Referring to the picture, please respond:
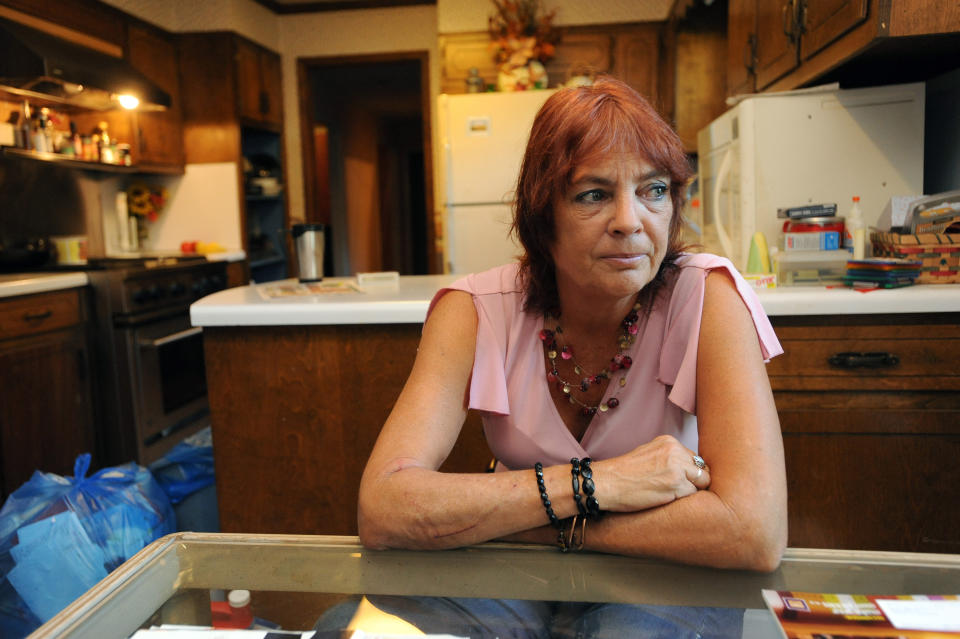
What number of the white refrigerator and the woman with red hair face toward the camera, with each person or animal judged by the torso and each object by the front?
2

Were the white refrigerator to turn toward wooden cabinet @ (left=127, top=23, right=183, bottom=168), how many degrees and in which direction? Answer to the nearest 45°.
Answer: approximately 90° to its right

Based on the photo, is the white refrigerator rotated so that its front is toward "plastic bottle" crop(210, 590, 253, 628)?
yes

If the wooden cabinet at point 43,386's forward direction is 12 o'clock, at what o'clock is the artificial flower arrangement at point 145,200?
The artificial flower arrangement is roughly at 8 o'clock from the wooden cabinet.

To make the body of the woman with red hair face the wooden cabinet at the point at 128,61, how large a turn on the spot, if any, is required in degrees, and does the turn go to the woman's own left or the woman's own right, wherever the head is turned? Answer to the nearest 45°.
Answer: approximately 135° to the woman's own right

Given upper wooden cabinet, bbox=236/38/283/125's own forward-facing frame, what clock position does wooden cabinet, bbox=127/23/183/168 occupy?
The wooden cabinet is roughly at 3 o'clock from the upper wooden cabinet.

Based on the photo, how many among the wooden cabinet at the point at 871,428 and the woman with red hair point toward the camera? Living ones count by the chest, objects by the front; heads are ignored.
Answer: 2

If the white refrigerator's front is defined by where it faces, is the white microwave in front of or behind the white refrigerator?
in front

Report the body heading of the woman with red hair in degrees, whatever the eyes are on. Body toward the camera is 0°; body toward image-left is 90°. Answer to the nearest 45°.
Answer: approximately 0°

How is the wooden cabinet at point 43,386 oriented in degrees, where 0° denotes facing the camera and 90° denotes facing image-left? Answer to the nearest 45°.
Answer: approximately 315°

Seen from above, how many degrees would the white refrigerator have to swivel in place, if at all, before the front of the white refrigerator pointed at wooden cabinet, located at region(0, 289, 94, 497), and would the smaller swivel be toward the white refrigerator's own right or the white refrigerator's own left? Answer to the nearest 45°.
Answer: approximately 45° to the white refrigerator's own right
